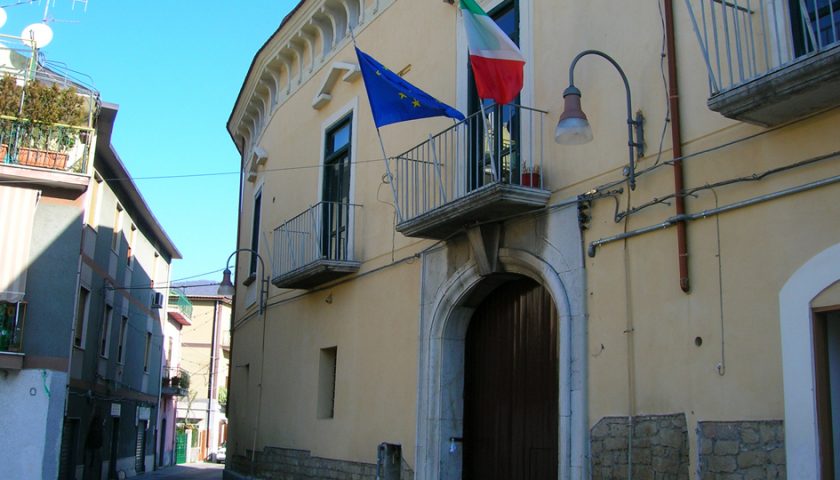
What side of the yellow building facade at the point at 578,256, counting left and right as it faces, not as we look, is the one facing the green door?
right

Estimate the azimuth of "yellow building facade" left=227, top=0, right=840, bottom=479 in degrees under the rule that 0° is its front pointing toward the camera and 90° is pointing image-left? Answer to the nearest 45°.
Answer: approximately 45°

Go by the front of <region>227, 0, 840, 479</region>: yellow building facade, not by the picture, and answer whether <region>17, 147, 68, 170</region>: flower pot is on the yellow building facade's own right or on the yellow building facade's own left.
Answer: on the yellow building facade's own right

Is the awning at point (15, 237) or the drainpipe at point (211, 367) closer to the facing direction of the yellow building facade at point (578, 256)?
the awning

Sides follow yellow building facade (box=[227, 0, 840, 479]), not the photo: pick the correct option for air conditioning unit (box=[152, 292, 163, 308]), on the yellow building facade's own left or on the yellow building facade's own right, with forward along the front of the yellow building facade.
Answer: on the yellow building facade's own right
